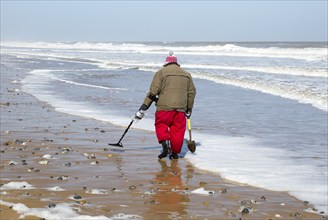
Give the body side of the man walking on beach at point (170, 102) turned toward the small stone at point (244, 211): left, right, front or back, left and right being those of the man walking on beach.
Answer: back

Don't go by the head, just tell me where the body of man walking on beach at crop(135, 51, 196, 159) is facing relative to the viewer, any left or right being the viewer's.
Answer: facing away from the viewer

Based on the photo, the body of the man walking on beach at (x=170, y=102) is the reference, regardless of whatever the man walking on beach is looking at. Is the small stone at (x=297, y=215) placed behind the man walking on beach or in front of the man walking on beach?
behind

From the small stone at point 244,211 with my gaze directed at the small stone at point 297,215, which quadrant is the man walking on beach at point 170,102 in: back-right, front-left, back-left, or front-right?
back-left
